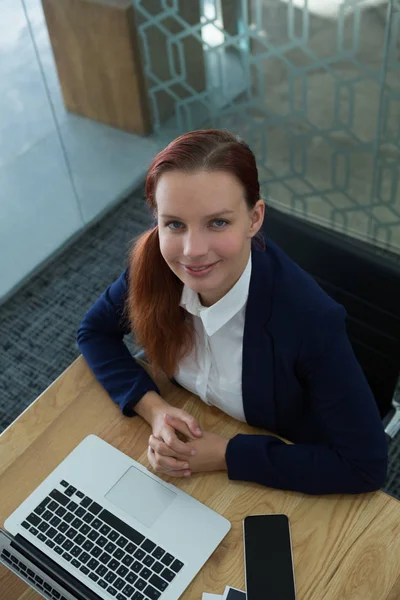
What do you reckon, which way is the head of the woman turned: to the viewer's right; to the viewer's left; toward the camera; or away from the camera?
toward the camera

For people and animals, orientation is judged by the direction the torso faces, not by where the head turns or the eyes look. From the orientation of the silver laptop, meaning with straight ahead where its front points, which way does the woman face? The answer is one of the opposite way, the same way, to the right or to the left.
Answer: the opposite way

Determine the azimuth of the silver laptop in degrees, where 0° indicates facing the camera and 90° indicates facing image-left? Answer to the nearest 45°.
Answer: approximately 225°
